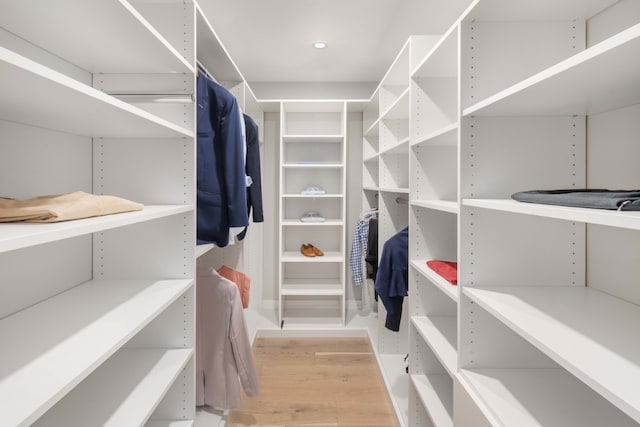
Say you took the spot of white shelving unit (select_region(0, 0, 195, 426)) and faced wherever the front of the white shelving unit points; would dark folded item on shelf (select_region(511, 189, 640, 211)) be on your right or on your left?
on your right

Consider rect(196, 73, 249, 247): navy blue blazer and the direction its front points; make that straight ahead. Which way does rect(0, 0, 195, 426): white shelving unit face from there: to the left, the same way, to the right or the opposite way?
to the left

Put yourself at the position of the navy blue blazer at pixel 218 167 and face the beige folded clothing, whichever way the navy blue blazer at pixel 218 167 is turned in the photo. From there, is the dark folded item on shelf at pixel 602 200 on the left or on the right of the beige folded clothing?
left

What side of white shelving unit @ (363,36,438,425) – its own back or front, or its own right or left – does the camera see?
left

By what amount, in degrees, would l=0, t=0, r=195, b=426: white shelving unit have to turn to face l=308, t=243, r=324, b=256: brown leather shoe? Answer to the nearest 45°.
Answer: approximately 45° to its left

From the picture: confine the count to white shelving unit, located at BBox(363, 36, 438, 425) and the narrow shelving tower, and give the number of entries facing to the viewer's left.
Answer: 1

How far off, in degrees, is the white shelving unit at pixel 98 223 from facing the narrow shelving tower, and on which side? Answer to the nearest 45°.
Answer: approximately 45° to its left

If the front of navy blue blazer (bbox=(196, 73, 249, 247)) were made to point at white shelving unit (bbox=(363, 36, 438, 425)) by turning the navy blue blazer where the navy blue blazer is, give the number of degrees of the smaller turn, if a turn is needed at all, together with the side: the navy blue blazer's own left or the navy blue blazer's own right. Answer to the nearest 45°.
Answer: approximately 135° to the navy blue blazer's own left

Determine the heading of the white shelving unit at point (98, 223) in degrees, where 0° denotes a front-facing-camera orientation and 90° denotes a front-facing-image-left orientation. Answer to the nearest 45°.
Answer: approximately 270°

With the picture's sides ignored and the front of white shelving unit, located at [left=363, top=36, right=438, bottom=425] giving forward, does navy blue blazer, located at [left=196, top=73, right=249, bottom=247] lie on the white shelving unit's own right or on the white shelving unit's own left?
on the white shelving unit's own left
